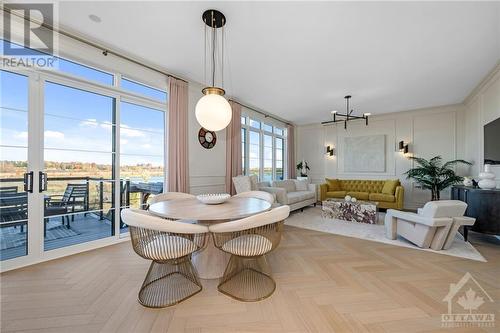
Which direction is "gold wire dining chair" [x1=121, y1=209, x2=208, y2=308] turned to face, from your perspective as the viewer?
facing away from the viewer and to the right of the viewer

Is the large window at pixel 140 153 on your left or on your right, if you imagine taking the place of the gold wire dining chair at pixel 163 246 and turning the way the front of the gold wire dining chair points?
on your left

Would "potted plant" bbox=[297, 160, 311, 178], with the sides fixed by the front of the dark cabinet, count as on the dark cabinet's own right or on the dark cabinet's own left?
on the dark cabinet's own right

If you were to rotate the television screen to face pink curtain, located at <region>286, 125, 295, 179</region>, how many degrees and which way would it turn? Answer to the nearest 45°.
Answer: approximately 45° to its right

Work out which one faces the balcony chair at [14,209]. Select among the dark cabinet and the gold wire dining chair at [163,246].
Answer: the dark cabinet

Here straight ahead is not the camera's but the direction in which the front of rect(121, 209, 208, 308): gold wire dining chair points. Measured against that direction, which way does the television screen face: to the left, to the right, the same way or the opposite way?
to the left

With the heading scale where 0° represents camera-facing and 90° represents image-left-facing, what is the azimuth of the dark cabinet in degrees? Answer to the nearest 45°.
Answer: approximately 45°
